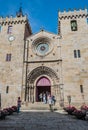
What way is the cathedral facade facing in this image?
toward the camera

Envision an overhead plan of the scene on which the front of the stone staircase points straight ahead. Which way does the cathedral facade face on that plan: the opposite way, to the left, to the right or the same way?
the same way

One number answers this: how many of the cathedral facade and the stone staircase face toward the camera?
2

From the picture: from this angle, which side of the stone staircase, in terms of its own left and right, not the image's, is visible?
front
